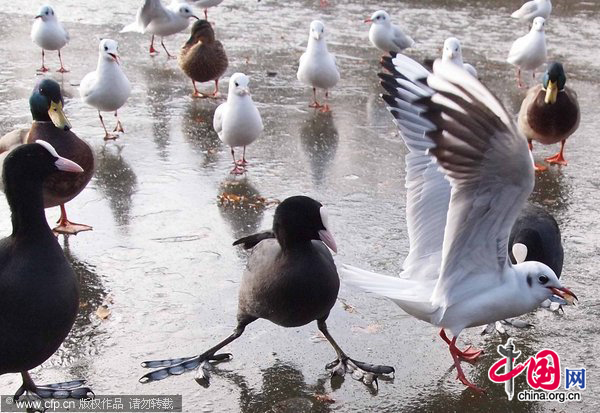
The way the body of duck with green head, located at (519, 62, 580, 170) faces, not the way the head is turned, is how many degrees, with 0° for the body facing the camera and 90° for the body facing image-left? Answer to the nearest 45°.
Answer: approximately 0°

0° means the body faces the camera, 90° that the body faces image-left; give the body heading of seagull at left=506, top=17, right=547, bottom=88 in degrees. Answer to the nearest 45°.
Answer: approximately 315°

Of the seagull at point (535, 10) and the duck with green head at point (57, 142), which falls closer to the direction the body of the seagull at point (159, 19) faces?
the seagull

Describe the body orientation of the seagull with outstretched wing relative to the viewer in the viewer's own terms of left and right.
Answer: facing to the right of the viewer

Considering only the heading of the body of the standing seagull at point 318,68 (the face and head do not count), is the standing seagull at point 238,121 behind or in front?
in front

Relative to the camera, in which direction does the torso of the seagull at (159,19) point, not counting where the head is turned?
to the viewer's right

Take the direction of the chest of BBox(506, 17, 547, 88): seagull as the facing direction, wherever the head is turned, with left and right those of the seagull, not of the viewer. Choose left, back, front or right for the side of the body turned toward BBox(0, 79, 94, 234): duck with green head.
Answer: right

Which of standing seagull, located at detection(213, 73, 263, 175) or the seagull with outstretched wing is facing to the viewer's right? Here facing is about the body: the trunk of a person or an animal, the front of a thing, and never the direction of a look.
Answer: the seagull with outstretched wing

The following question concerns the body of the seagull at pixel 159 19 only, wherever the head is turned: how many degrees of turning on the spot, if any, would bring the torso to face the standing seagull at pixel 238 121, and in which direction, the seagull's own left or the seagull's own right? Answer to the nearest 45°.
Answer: approximately 90° to the seagull's own right

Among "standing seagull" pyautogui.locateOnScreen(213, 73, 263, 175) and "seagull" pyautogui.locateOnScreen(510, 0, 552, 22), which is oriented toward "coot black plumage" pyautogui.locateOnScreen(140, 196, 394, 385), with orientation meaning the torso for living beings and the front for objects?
the standing seagull

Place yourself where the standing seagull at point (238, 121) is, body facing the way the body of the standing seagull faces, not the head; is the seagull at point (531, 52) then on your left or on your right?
on your left

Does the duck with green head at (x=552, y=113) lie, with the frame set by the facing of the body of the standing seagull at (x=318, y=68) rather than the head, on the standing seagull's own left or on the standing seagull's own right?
on the standing seagull's own left

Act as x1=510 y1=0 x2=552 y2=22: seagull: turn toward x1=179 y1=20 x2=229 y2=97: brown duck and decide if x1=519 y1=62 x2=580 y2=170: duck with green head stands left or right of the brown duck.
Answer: left

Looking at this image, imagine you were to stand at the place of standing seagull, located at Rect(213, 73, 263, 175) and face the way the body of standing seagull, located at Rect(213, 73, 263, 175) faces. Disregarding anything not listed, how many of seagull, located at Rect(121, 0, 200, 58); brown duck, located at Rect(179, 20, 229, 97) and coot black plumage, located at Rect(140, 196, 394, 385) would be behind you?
2
